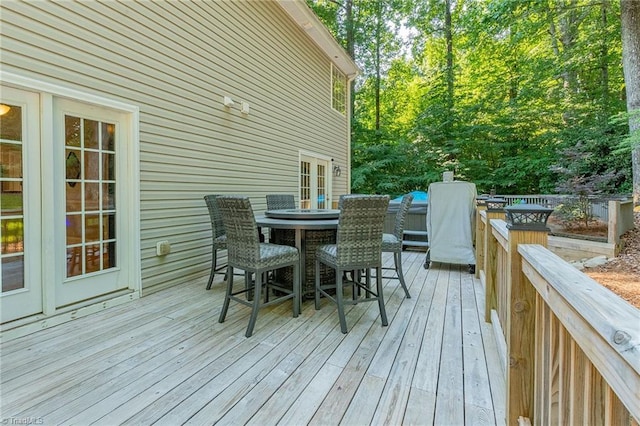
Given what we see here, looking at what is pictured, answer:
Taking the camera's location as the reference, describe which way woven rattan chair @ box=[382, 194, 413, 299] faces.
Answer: facing to the left of the viewer

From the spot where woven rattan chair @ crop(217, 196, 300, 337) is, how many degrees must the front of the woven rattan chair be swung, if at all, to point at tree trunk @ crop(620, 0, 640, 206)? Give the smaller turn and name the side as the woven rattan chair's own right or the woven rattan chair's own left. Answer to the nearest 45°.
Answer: approximately 45° to the woven rattan chair's own right

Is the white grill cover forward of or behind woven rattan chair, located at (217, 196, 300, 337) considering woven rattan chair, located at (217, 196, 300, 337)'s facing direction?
forward

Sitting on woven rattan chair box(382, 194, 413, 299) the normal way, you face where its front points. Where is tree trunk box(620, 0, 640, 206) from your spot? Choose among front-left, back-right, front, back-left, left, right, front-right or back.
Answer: back-right

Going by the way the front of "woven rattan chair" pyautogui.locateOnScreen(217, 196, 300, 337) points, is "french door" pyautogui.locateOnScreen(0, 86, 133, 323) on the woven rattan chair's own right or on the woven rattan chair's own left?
on the woven rattan chair's own left

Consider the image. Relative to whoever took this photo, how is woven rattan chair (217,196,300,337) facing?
facing away from the viewer and to the right of the viewer

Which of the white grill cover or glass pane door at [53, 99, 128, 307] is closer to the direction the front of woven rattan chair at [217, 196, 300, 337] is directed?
the white grill cover

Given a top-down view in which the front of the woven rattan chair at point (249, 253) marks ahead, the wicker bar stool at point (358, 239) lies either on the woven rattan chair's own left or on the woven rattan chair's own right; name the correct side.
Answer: on the woven rattan chair's own right

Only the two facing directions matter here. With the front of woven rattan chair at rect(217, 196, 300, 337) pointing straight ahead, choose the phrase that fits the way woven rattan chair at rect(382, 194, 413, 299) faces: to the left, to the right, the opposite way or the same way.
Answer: to the left

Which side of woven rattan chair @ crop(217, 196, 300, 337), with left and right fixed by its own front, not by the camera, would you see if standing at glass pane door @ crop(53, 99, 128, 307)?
left

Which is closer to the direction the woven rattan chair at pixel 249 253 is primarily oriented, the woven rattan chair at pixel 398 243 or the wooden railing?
the woven rattan chair

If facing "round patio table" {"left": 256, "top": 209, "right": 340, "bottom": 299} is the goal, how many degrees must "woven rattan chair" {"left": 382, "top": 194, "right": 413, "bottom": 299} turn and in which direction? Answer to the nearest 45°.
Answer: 0° — it already faces it

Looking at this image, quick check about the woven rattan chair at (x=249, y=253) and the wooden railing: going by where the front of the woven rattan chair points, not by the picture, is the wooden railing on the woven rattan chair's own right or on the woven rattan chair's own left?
on the woven rattan chair's own right

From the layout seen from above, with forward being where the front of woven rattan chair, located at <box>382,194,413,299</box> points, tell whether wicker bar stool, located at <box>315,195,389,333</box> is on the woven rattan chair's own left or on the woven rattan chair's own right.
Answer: on the woven rattan chair's own left

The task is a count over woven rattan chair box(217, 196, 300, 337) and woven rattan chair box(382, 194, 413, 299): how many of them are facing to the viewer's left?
1

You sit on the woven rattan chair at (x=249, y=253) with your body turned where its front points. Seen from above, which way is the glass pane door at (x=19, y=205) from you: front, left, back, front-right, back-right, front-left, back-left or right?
back-left
